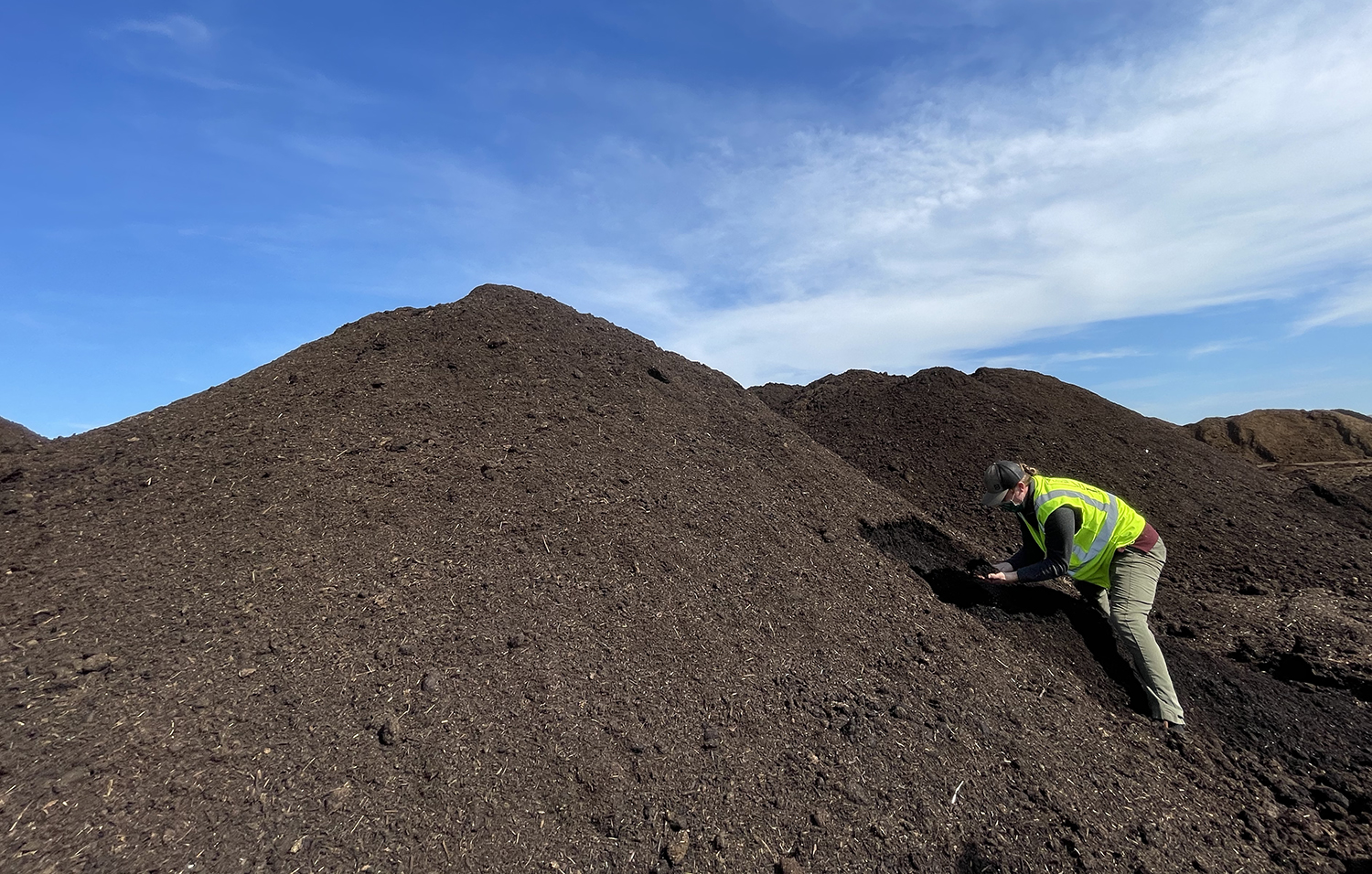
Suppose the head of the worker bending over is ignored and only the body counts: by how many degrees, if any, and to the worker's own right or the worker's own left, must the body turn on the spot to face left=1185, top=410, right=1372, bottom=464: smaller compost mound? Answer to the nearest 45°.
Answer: approximately 90° to the worker's own right

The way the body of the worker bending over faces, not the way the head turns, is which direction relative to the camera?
to the viewer's left
